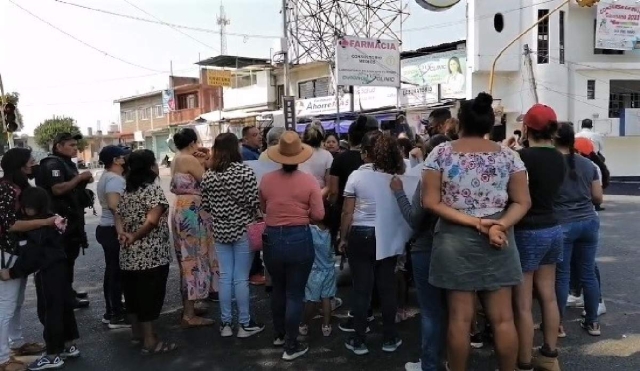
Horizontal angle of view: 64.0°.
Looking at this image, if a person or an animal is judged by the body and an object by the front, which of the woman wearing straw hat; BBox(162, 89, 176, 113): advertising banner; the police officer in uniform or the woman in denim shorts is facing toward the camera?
the advertising banner

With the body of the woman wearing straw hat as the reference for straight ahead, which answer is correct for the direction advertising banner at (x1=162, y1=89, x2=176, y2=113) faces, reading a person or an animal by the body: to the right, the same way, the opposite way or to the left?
the opposite way

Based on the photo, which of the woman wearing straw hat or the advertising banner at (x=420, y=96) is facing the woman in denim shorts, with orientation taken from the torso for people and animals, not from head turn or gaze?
the advertising banner

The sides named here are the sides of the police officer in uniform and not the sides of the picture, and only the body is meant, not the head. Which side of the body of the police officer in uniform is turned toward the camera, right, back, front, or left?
right

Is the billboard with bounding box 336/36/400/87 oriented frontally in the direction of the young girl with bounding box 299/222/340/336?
yes

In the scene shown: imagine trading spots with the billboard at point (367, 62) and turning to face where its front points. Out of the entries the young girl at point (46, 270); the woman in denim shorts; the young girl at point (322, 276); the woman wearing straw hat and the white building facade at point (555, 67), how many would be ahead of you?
4

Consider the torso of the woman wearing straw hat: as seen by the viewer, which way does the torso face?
away from the camera

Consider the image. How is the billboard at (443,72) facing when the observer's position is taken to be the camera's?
facing the viewer and to the left of the viewer

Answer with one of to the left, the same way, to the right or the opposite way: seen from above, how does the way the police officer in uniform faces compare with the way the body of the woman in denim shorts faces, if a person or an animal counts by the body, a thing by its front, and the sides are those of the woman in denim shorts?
to the right

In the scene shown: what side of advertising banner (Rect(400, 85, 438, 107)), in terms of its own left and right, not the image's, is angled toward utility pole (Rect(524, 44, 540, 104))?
left

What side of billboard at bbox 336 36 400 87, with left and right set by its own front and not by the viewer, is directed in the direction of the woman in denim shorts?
front

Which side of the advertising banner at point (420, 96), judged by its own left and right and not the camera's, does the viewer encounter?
front

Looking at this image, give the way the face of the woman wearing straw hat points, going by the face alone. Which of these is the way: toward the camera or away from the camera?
away from the camera

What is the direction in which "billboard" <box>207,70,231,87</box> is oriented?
toward the camera

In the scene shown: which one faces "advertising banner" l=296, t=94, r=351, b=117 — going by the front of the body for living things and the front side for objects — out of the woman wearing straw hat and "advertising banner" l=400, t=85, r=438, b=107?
the woman wearing straw hat

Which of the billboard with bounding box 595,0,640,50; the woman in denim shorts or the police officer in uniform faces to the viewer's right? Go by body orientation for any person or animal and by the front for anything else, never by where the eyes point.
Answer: the police officer in uniform
